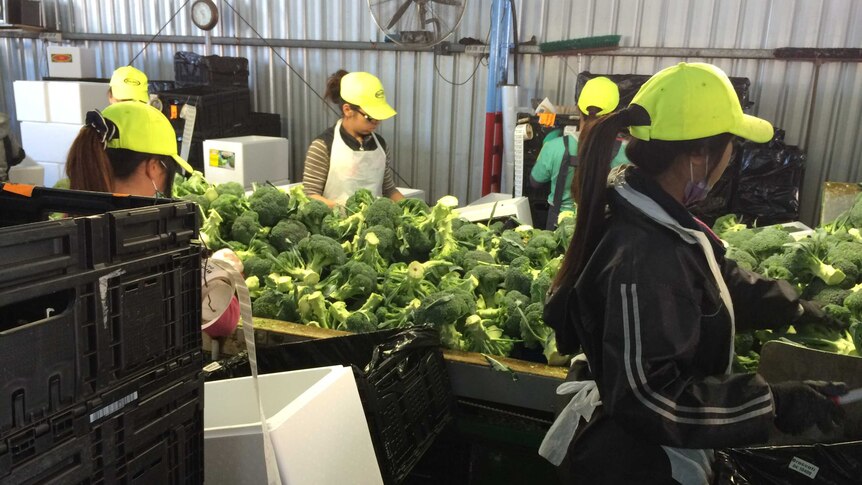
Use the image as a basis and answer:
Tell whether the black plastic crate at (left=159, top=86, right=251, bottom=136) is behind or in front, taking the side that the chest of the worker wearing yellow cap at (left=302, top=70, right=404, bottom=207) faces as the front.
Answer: behind

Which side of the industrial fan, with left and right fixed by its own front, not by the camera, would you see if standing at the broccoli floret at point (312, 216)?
front

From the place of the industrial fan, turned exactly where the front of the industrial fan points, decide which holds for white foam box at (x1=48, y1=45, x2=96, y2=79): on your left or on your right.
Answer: on your right

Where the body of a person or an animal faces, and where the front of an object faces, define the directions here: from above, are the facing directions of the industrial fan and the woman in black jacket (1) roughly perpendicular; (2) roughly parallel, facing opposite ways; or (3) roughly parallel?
roughly perpendicular

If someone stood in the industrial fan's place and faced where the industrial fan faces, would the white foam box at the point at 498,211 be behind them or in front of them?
in front

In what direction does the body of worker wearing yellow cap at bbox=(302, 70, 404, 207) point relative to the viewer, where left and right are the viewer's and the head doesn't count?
facing the viewer and to the right of the viewer

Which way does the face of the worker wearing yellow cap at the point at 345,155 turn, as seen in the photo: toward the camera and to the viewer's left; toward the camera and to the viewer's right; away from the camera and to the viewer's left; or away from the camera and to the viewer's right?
toward the camera and to the viewer's right

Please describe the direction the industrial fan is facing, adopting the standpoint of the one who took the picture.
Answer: facing the viewer

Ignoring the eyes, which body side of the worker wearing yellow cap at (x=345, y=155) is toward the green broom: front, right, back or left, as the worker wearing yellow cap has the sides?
left

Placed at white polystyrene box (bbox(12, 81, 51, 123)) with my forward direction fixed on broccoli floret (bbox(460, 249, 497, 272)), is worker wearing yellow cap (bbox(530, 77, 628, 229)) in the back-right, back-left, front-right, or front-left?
front-left

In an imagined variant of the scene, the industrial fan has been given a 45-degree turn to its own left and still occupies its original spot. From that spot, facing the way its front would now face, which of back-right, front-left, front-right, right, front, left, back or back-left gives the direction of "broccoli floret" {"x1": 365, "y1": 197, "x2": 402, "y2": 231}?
front-right

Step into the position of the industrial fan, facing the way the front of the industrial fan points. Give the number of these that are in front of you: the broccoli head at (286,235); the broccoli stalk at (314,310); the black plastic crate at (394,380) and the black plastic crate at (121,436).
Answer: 4

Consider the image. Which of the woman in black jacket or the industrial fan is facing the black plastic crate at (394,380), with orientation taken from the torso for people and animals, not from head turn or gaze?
the industrial fan
